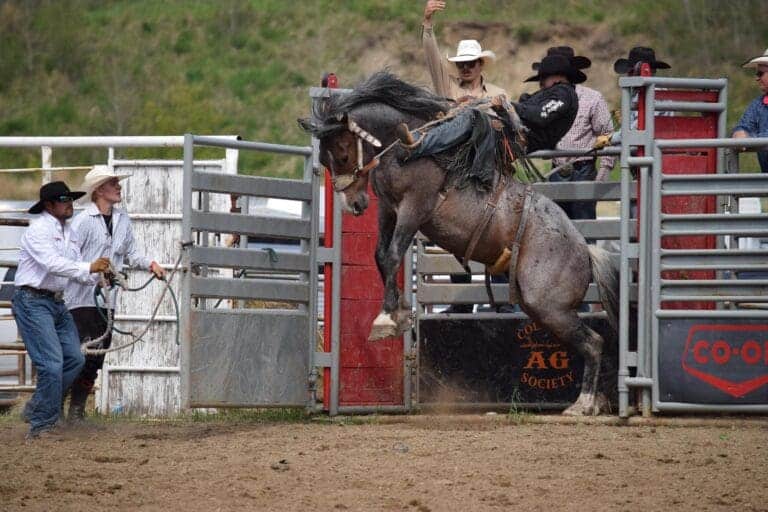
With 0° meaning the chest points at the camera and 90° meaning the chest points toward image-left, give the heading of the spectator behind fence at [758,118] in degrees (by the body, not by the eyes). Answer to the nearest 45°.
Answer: approximately 45°

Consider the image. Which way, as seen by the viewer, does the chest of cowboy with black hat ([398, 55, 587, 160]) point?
to the viewer's left

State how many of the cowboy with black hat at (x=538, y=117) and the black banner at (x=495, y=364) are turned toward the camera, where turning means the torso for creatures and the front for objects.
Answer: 1

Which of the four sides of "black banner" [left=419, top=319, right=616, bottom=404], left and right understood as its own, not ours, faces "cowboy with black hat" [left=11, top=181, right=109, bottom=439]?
right

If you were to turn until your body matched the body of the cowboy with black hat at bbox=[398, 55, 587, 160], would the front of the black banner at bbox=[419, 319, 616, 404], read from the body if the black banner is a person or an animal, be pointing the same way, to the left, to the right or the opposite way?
to the left

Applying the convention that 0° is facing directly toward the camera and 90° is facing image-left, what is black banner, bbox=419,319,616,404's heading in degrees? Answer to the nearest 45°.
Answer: approximately 0°

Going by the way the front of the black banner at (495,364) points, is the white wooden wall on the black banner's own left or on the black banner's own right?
on the black banner's own right

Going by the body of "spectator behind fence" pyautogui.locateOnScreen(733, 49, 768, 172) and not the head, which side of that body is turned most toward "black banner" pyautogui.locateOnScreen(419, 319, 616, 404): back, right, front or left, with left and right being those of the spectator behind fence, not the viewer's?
front

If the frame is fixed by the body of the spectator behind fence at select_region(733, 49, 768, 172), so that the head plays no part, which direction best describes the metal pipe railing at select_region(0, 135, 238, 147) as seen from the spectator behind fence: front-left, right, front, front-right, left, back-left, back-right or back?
front-right

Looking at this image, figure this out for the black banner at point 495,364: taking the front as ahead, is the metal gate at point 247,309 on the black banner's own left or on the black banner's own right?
on the black banner's own right

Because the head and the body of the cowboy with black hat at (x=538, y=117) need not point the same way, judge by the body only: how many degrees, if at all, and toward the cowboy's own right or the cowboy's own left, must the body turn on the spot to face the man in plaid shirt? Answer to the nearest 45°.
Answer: approximately 135° to the cowboy's own right

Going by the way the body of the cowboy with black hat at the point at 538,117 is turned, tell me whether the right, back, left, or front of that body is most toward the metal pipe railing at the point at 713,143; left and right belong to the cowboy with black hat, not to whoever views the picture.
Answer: back

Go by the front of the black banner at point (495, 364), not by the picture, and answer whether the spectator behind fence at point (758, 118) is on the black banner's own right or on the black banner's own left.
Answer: on the black banner's own left

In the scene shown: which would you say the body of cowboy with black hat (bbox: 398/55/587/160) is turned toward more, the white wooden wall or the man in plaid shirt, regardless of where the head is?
the white wooden wall
